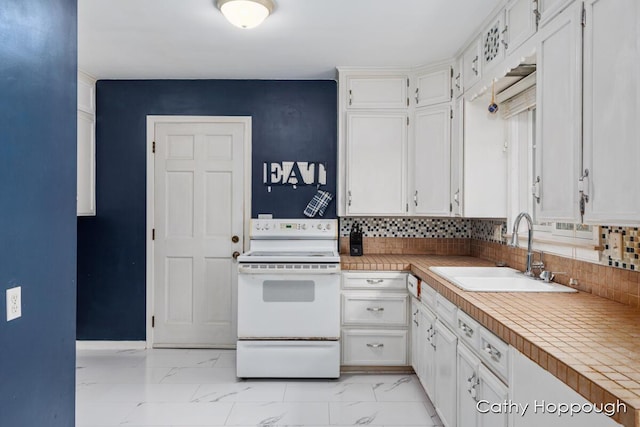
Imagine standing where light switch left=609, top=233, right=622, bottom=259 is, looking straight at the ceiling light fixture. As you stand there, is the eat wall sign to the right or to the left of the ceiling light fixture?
right

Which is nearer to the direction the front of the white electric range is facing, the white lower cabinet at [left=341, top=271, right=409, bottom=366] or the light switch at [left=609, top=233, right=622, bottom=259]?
the light switch

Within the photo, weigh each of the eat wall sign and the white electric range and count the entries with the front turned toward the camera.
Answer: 2

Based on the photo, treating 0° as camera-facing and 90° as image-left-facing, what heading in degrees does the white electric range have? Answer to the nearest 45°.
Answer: approximately 0°

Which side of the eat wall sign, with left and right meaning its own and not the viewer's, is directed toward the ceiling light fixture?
front

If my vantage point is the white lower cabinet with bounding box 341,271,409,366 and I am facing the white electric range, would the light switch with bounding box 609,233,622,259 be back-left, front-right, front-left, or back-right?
back-left

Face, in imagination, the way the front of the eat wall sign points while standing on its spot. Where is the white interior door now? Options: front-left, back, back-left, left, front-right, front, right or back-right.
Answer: right

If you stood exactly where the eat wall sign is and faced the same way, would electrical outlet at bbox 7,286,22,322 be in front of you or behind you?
in front

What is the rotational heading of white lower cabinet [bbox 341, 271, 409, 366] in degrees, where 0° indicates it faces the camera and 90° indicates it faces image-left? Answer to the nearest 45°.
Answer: approximately 0°
